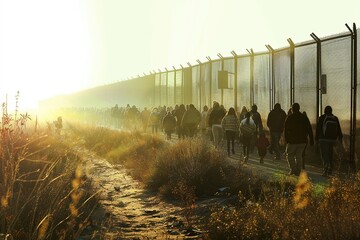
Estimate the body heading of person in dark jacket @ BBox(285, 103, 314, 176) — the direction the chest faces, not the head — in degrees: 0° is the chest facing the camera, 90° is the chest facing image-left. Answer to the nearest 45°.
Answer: approximately 180°

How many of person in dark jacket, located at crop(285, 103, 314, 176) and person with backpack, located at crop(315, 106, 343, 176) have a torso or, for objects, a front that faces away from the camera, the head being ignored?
2

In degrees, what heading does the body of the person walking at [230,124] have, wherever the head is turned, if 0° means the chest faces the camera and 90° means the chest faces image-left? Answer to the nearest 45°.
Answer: approximately 180°

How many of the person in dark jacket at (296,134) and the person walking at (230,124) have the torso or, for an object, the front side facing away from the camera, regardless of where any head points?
2

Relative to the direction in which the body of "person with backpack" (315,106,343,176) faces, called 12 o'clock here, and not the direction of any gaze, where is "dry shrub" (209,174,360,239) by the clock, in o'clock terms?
The dry shrub is roughly at 6 o'clock from the person with backpack.

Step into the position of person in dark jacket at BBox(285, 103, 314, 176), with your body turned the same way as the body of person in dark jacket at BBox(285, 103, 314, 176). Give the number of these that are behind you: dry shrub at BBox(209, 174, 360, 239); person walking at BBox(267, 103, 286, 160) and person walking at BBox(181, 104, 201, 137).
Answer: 1

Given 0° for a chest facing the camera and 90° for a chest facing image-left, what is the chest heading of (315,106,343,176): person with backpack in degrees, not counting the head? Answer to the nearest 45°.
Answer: approximately 180°

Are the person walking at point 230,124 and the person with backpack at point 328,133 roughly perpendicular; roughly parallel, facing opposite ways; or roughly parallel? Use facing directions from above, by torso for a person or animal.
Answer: roughly parallel

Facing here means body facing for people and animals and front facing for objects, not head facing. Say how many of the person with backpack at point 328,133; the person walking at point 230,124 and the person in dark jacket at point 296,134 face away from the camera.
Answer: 3
